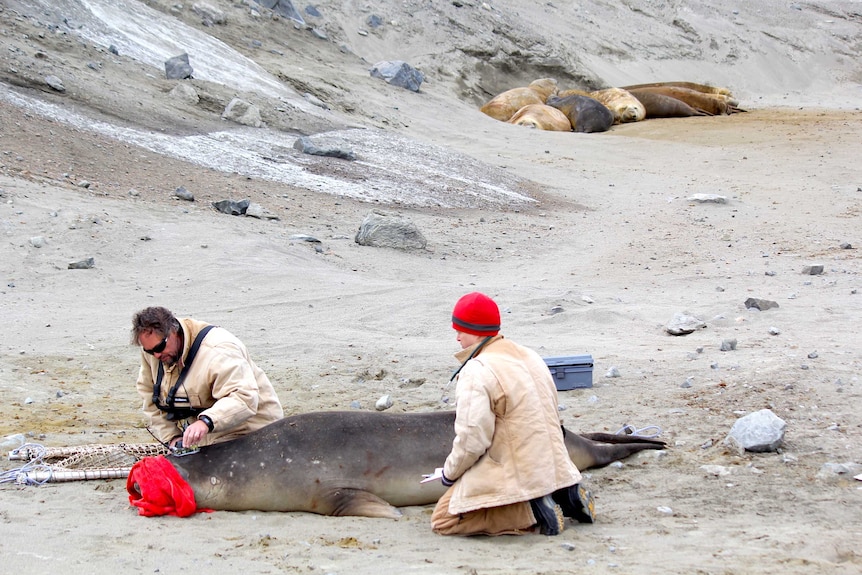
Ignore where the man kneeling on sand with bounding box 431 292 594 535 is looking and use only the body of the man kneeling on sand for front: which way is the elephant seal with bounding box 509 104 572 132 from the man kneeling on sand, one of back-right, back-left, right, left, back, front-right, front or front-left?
front-right

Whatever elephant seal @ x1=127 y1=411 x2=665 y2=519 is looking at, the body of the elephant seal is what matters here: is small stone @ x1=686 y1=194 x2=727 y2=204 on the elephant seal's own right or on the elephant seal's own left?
on the elephant seal's own right

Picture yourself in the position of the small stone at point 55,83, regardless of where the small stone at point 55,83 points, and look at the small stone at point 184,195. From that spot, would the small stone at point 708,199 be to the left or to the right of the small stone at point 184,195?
left

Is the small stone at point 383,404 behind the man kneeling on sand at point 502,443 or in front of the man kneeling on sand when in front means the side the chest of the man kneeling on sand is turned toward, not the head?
in front

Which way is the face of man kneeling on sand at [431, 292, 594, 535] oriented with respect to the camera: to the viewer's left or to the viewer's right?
to the viewer's left

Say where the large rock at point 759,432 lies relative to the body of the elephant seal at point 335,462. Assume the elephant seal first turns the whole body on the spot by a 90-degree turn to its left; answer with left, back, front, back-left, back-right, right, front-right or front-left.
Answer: left

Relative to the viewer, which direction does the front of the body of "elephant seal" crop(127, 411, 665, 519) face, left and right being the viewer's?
facing to the left of the viewer
